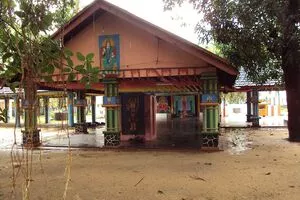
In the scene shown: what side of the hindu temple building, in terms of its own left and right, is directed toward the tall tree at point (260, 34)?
left

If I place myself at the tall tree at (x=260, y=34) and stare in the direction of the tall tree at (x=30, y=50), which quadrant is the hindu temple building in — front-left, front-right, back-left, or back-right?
front-right

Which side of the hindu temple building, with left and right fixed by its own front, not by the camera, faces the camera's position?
front

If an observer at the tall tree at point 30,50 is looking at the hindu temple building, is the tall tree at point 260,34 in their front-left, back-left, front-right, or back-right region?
front-right

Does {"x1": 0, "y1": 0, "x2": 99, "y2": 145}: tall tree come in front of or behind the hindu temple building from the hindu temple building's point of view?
in front
